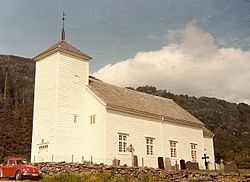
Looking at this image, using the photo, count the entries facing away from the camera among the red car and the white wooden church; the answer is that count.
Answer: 0

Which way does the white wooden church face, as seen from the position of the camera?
facing the viewer and to the left of the viewer

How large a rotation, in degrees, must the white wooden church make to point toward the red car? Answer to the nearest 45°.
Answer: approximately 45° to its left
